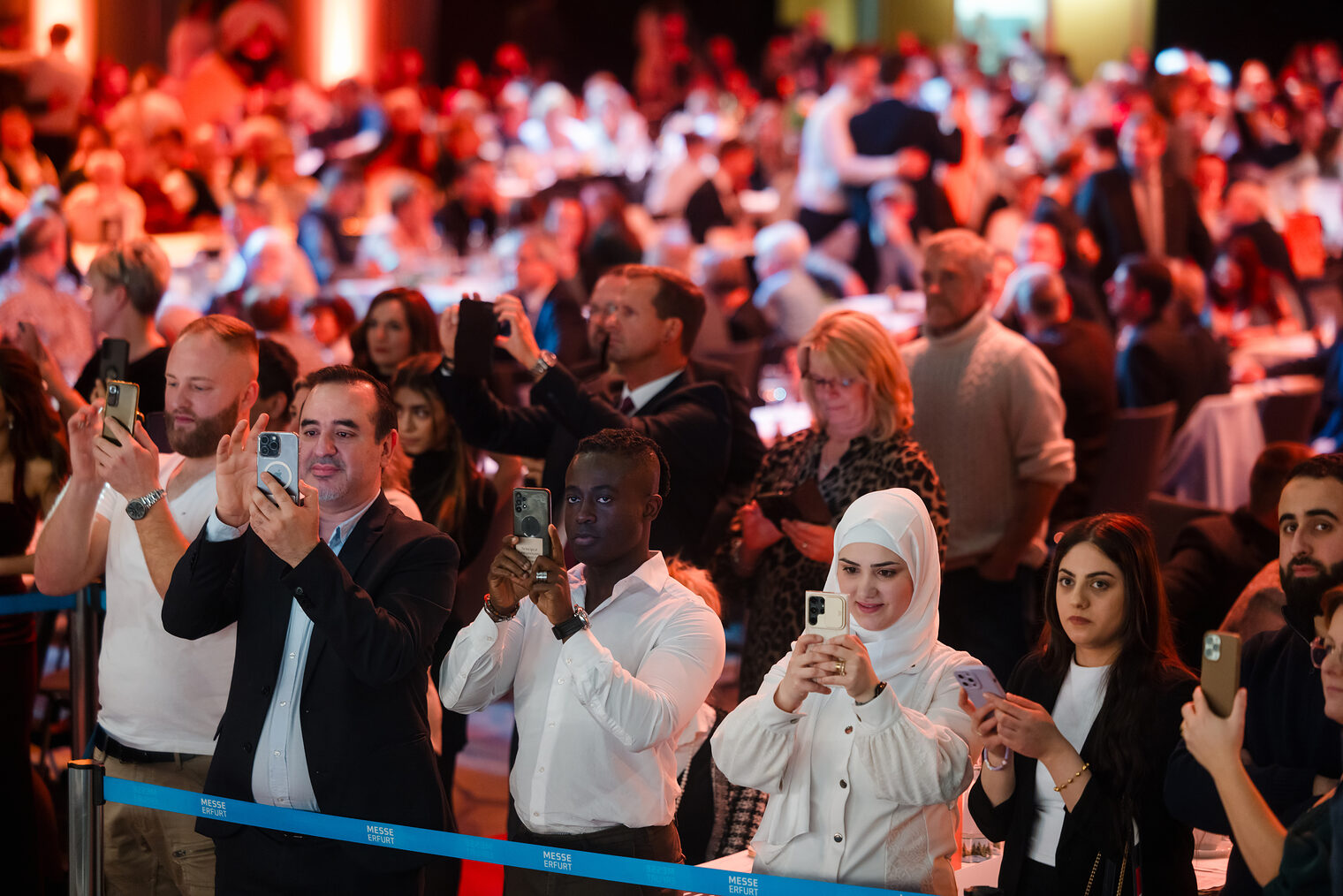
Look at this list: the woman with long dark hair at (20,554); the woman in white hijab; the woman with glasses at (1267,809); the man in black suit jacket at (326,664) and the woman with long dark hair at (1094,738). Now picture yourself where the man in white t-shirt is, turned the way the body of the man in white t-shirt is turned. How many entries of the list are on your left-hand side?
4

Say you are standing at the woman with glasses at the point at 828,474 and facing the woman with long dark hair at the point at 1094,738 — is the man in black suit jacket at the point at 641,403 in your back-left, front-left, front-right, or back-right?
back-right

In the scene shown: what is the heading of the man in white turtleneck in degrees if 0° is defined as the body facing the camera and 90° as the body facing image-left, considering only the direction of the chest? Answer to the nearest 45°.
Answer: approximately 45°

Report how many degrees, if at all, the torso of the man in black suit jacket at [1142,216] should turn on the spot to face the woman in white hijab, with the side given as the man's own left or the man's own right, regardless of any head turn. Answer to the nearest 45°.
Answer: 0° — they already face them

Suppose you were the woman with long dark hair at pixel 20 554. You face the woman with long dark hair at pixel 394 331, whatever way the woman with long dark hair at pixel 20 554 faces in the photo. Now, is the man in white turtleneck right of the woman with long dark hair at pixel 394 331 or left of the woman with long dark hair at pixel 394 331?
right

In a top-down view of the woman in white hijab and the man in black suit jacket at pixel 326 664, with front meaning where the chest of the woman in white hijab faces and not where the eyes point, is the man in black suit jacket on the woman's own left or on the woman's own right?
on the woman's own right

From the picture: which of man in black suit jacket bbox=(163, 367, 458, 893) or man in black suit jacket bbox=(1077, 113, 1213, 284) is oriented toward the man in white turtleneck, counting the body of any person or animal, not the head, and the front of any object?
man in black suit jacket bbox=(1077, 113, 1213, 284)

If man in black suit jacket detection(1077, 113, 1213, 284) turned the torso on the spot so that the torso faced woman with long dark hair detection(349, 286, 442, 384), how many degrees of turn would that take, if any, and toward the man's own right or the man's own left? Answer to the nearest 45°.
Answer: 0° — they already face them

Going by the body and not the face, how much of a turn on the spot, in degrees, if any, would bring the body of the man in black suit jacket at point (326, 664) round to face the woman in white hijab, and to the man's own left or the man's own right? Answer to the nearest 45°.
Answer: approximately 90° to the man's own left

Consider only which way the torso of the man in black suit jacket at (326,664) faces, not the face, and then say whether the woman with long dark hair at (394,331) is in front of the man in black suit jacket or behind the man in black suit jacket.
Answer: behind

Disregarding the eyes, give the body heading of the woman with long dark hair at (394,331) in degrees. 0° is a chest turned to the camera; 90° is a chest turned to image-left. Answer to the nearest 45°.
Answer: approximately 45°
